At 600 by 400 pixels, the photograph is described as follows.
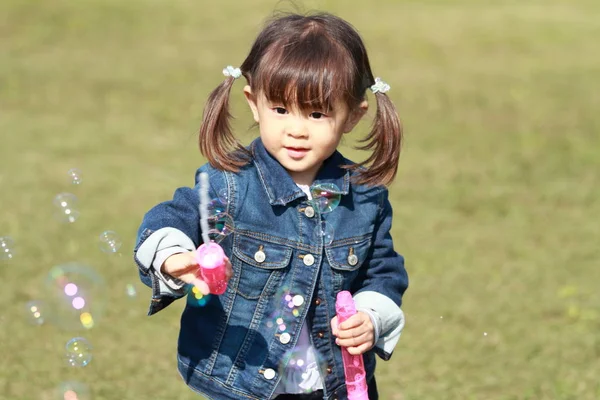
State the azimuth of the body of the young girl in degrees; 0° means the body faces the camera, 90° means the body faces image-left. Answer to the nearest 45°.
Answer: approximately 0°
